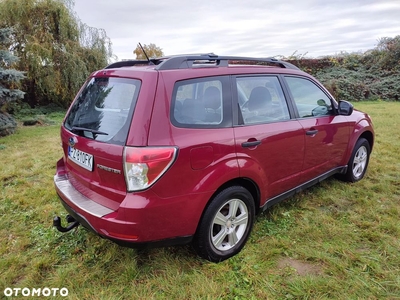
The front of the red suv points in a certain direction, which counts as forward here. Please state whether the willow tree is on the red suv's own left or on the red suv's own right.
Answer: on the red suv's own left

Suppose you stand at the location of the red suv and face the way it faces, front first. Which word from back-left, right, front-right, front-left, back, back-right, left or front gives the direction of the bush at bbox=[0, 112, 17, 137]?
left

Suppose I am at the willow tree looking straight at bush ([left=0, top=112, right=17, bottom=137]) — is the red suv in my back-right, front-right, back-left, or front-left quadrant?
front-left

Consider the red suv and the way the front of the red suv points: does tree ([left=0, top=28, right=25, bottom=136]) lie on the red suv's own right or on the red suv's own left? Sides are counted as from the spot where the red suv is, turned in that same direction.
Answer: on the red suv's own left

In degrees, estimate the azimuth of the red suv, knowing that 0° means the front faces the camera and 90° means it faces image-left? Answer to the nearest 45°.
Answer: approximately 225°
